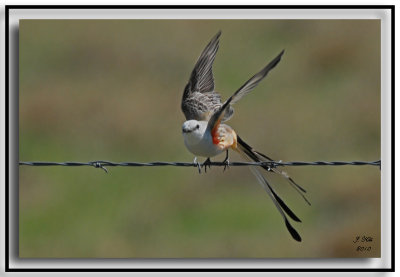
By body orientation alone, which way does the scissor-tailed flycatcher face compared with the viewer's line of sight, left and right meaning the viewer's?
facing the viewer and to the left of the viewer
